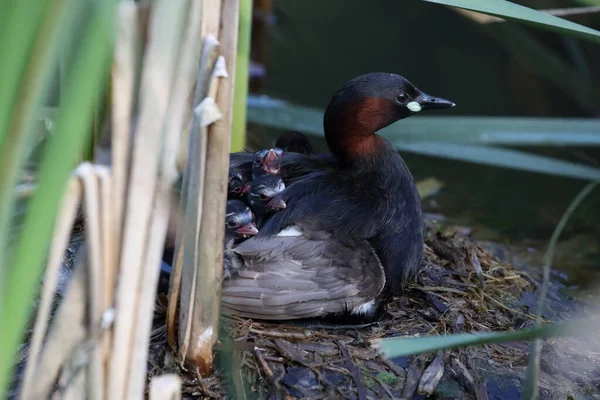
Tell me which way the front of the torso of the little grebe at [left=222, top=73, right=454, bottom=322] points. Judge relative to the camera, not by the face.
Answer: to the viewer's right

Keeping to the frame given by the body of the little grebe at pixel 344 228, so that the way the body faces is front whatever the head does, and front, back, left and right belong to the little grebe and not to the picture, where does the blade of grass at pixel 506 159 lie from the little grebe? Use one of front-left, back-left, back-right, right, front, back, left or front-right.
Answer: front-left

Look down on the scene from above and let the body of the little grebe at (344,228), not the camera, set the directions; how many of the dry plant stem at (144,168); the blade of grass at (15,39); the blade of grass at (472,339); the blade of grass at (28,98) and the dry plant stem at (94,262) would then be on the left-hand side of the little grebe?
0

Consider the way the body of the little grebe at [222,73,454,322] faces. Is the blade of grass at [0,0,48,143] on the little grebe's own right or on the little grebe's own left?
on the little grebe's own right
